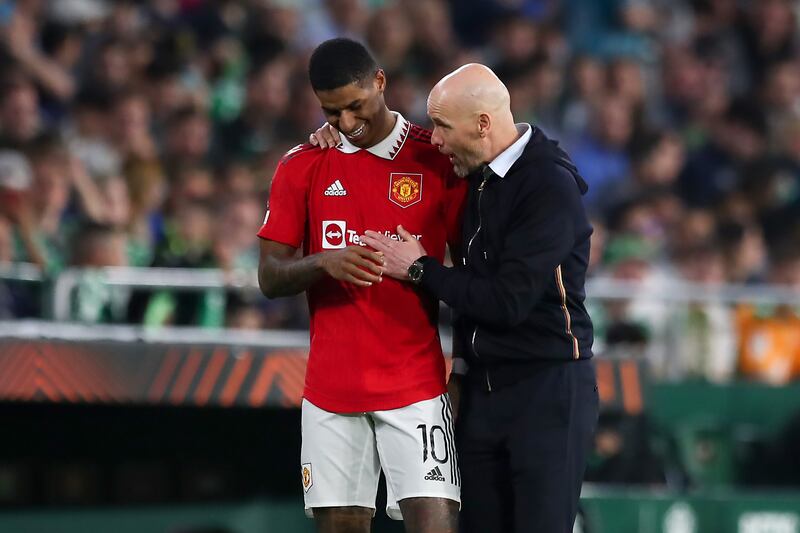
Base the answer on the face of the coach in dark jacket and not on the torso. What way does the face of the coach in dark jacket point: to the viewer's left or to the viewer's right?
to the viewer's left

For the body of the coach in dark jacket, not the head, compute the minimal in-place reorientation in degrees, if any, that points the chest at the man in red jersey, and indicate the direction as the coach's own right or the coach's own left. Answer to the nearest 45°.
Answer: approximately 45° to the coach's own right

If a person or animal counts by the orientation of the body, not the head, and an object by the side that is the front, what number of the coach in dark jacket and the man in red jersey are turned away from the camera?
0

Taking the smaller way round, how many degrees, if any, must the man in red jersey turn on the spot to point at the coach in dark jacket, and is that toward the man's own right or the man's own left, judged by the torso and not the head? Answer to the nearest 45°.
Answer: approximately 90° to the man's own left

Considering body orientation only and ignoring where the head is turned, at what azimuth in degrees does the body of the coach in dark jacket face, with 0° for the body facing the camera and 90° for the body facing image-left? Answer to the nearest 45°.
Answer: approximately 45°

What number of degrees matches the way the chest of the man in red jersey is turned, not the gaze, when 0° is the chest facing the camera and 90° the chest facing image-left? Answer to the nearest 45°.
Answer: approximately 0°
